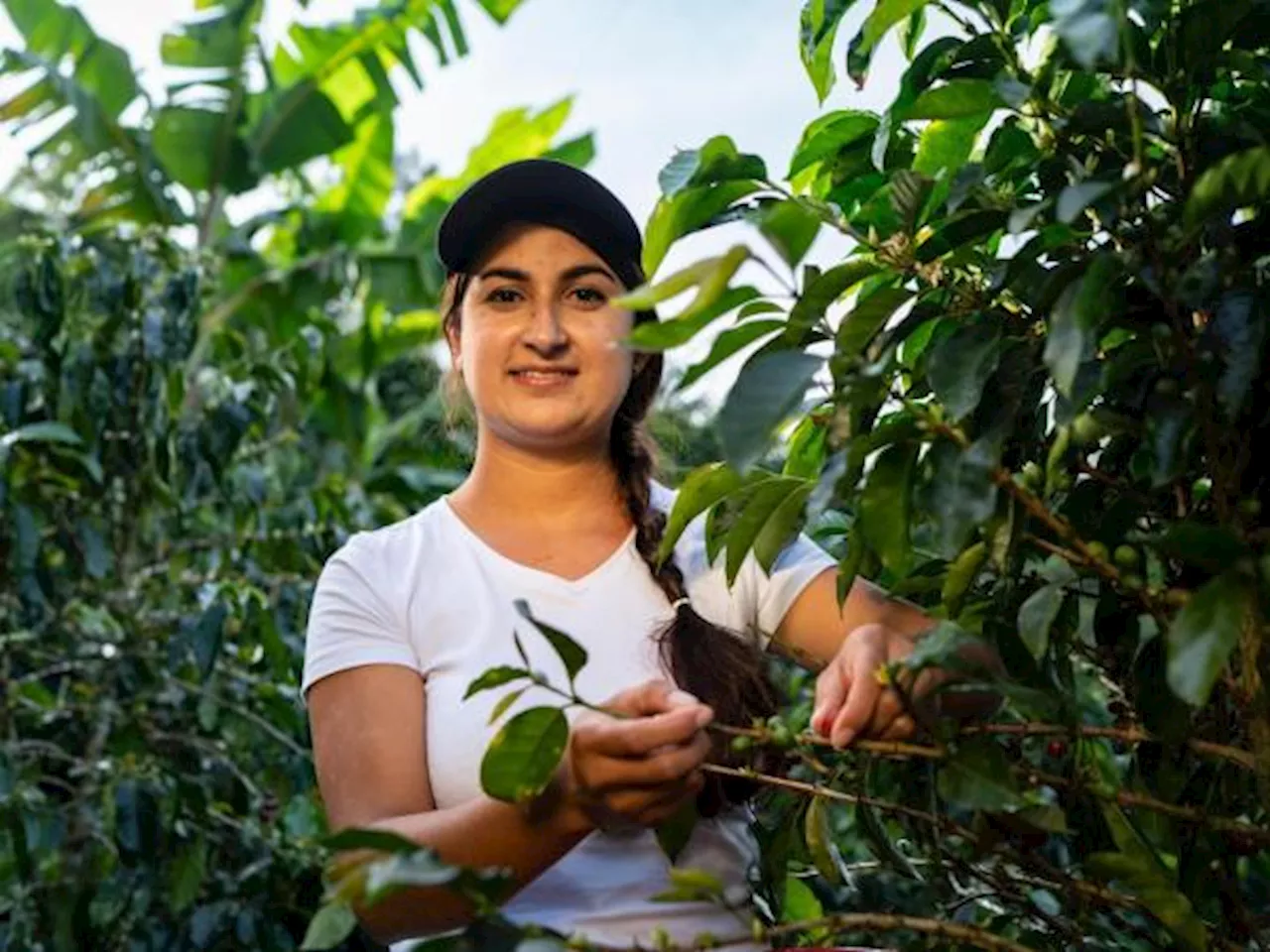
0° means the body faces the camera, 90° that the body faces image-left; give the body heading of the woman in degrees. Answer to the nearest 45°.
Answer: approximately 0°

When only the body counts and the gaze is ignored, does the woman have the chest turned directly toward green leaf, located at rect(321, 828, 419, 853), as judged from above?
yes

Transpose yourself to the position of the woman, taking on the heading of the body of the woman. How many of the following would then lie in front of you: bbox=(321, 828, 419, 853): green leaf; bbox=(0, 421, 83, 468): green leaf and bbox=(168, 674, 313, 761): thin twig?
1

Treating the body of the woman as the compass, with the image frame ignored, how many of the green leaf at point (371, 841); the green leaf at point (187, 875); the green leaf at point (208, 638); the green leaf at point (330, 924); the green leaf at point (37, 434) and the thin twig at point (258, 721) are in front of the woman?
2

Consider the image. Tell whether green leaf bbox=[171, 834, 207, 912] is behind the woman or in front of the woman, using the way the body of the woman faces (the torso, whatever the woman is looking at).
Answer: behind
